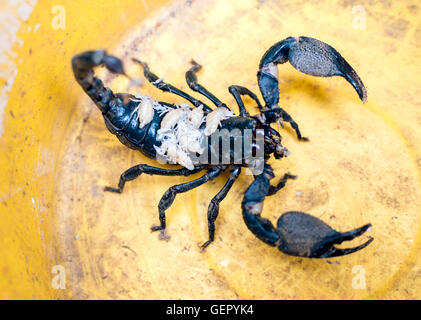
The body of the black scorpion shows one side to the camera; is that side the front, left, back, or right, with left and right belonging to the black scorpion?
right
